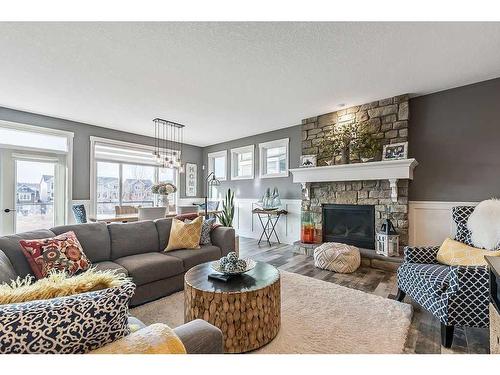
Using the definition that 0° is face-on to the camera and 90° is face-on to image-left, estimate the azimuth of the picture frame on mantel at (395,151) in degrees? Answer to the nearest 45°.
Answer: approximately 45°

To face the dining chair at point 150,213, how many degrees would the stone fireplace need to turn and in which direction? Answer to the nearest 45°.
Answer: approximately 45° to its right
